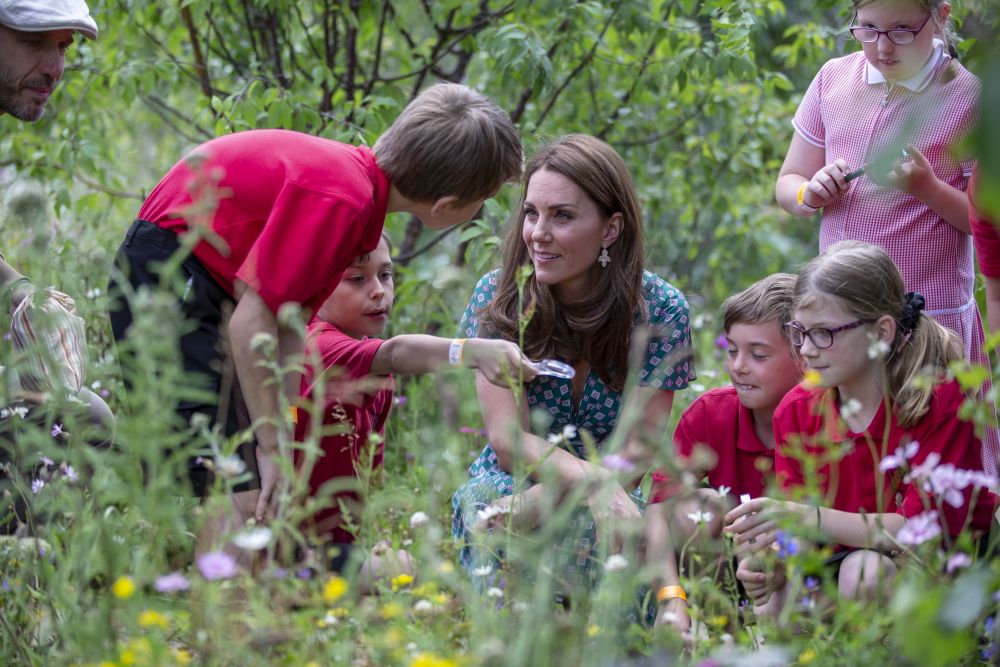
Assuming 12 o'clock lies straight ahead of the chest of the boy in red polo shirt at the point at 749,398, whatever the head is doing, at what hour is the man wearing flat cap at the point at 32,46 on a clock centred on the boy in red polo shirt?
The man wearing flat cap is roughly at 1 o'clock from the boy in red polo shirt.

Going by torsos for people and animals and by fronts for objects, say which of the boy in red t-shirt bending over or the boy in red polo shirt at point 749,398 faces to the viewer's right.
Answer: the boy in red t-shirt bending over

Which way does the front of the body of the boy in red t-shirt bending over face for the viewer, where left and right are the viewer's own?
facing to the right of the viewer

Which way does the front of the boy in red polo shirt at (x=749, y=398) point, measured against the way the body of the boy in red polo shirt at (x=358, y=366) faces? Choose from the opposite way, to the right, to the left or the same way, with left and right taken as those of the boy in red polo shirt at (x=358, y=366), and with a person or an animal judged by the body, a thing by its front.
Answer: to the right

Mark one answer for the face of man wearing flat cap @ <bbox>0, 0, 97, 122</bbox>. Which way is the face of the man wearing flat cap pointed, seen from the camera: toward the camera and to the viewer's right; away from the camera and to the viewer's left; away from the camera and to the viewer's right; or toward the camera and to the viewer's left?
toward the camera and to the viewer's right

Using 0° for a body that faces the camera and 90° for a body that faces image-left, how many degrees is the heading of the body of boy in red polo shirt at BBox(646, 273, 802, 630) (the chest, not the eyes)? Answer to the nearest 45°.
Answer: approximately 45°

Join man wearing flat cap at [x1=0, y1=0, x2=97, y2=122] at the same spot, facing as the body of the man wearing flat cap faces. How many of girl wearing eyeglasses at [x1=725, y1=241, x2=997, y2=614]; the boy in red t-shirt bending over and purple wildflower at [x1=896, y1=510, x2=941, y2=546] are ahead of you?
3

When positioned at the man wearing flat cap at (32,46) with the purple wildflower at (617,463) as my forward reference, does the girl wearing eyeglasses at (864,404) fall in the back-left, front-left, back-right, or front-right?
front-left

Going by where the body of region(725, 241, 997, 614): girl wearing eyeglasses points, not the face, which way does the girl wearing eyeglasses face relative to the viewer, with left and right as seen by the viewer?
facing the viewer and to the left of the viewer

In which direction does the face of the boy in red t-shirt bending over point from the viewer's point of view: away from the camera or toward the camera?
away from the camera

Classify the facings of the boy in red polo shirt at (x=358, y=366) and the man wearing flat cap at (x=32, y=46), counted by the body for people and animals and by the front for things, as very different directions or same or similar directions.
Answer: same or similar directions

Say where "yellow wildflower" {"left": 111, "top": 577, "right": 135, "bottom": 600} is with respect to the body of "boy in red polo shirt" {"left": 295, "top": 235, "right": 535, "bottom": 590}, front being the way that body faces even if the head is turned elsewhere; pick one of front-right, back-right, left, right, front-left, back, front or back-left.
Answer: front-right

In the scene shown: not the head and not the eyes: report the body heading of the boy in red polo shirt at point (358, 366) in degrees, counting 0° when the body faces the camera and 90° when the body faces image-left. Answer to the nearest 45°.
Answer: approximately 315°

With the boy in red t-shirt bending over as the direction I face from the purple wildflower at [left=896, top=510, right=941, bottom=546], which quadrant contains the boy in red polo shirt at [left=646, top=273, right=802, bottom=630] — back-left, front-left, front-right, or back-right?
front-right

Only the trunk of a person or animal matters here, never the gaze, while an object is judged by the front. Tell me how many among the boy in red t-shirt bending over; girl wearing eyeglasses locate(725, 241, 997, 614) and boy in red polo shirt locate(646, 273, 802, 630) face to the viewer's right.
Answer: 1

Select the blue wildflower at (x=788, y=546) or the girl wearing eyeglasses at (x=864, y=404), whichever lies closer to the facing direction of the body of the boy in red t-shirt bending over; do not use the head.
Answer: the girl wearing eyeglasses

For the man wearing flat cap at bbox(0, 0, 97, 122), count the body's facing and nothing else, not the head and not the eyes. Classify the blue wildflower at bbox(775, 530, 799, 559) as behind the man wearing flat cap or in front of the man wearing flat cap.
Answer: in front

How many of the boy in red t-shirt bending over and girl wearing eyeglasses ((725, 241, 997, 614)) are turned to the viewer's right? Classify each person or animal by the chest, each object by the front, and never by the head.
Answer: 1

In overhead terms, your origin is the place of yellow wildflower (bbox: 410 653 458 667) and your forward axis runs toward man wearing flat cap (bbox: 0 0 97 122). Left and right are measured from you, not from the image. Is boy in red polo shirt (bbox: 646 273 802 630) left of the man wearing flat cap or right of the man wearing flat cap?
right
